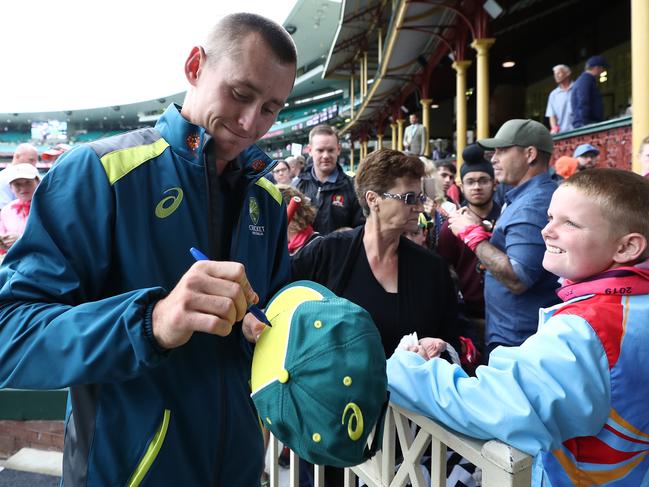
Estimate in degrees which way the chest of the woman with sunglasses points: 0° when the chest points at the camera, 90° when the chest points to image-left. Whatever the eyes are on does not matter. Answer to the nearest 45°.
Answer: approximately 315°

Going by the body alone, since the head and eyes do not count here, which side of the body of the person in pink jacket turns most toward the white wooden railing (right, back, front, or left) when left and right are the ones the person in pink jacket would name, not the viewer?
front

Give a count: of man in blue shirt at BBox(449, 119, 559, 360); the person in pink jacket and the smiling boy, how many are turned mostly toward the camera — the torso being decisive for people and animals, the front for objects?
1

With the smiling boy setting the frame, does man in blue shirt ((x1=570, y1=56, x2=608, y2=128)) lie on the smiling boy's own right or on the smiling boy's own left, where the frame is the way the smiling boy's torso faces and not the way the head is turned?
on the smiling boy's own right

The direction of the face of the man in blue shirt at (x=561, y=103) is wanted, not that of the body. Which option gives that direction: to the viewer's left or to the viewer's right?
to the viewer's left

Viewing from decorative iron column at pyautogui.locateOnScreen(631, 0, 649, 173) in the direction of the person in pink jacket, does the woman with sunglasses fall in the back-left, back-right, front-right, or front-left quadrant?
front-left

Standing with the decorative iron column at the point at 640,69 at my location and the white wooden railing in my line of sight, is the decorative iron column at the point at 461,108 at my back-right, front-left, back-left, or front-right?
back-right

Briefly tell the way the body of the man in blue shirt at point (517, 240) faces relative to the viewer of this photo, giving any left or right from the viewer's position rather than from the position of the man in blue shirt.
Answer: facing to the left of the viewer

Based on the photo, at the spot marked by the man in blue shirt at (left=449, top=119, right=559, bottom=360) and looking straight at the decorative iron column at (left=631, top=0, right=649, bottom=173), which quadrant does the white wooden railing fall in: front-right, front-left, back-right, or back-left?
back-right

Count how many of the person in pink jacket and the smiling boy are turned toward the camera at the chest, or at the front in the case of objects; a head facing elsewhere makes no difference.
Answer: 1

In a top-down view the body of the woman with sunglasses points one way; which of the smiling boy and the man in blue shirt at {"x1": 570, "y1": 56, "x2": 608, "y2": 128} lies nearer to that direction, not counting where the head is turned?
the smiling boy

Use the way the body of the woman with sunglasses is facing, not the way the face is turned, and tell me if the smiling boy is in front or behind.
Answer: in front

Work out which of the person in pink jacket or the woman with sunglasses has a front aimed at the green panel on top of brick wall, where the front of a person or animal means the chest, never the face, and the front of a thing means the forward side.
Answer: the person in pink jacket

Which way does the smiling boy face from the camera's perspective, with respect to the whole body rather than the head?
to the viewer's left

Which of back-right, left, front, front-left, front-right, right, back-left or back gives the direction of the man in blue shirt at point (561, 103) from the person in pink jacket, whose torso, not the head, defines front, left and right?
left

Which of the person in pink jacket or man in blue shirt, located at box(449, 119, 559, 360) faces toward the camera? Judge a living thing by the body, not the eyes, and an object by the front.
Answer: the person in pink jacket

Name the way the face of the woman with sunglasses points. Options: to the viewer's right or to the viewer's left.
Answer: to the viewer's right

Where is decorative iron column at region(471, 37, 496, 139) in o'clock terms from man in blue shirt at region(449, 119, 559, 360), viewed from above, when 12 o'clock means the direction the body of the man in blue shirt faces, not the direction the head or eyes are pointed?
The decorative iron column is roughly at 3 o'clock from the man in blue shirt.
